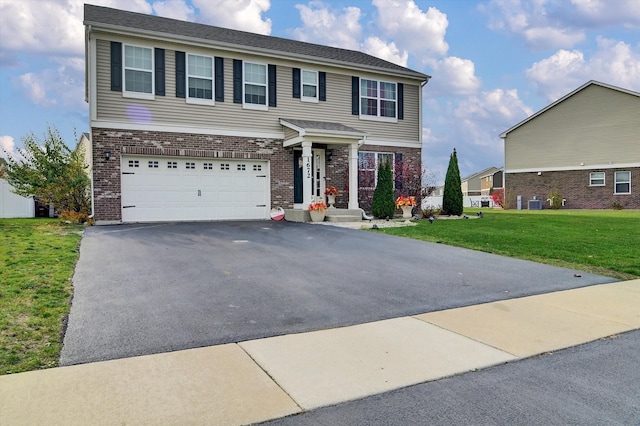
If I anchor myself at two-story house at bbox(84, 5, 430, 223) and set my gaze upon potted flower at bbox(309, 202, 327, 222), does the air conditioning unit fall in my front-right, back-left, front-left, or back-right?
front-left

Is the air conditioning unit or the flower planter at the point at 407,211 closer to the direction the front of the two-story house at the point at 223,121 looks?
the flower planter

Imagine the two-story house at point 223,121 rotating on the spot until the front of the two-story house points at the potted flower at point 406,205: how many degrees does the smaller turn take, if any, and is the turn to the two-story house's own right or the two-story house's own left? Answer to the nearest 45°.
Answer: approximately 45° to the two-story house's own left

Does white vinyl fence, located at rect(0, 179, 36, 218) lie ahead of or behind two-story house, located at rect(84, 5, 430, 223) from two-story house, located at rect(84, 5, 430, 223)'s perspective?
behind

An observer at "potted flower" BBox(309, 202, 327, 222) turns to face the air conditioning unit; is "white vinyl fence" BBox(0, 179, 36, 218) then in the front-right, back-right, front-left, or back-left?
back-left

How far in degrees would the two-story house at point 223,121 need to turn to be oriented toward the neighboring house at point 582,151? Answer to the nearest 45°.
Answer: approximately 90° to its left

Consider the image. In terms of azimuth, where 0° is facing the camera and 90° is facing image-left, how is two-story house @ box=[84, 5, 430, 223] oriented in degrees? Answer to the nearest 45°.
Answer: approximately 315°

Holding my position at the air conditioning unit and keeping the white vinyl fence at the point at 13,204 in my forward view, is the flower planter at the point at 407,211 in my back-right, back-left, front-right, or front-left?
front-left

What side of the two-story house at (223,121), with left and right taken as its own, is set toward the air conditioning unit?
left

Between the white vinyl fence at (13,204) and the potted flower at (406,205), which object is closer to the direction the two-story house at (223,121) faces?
the potted flower

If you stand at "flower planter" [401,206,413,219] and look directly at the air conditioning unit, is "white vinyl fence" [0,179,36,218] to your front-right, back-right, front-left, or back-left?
back-left

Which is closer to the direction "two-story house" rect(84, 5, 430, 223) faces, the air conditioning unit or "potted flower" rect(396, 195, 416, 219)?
the potted flower

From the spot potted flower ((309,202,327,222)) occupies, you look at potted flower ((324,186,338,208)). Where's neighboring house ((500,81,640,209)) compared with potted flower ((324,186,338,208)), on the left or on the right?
right

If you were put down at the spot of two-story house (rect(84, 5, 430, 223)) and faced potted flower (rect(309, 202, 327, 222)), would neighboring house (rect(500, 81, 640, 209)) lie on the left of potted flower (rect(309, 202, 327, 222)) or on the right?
left
